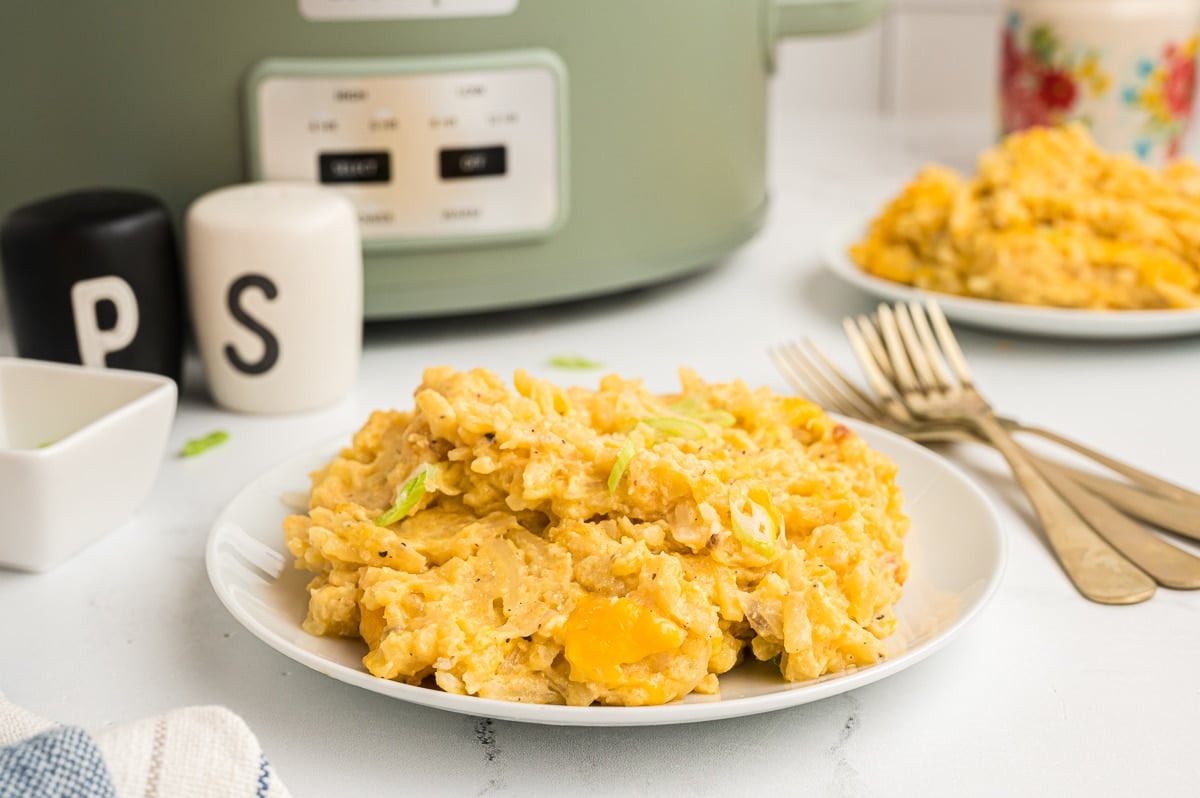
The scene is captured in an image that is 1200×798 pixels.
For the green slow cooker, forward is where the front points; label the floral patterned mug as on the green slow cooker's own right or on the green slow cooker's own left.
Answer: on the green slow cooker's own left

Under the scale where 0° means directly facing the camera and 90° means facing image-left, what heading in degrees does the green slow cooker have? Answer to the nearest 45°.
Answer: approximately 0°

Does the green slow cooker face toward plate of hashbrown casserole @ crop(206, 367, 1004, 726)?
yes
